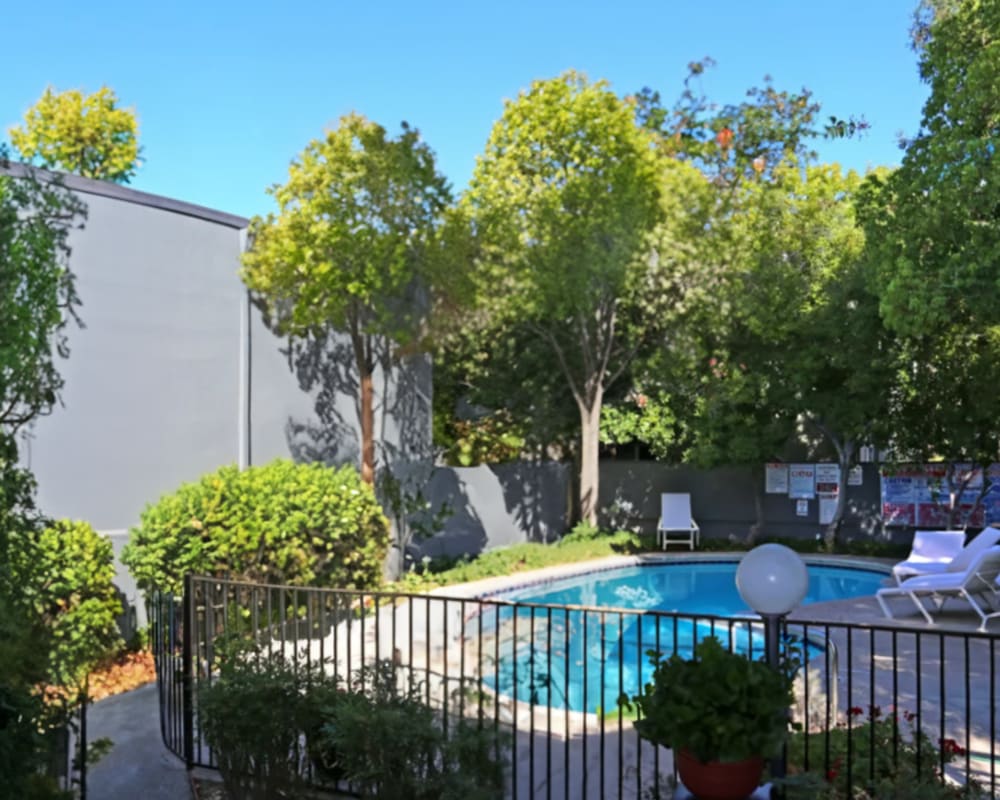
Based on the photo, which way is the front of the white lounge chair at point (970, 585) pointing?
to the viewer's left

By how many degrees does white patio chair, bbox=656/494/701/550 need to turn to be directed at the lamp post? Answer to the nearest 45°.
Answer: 0° — it already faces it

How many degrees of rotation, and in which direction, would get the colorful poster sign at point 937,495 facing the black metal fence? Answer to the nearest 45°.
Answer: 0° — it already faces it

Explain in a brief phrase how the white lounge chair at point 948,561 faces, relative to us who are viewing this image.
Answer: facing to the left of the viewer

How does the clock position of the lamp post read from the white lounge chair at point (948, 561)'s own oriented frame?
The lamp post is roughly at 9 o'clock from the white lounge chair.

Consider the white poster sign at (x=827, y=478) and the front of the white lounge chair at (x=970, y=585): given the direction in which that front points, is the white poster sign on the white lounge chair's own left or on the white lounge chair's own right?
on the white lounge chair's own right

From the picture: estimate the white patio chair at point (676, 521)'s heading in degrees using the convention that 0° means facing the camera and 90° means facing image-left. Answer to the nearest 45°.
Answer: approximately 0°

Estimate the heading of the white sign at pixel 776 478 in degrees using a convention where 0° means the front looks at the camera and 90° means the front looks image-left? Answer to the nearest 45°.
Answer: approximately 0°
